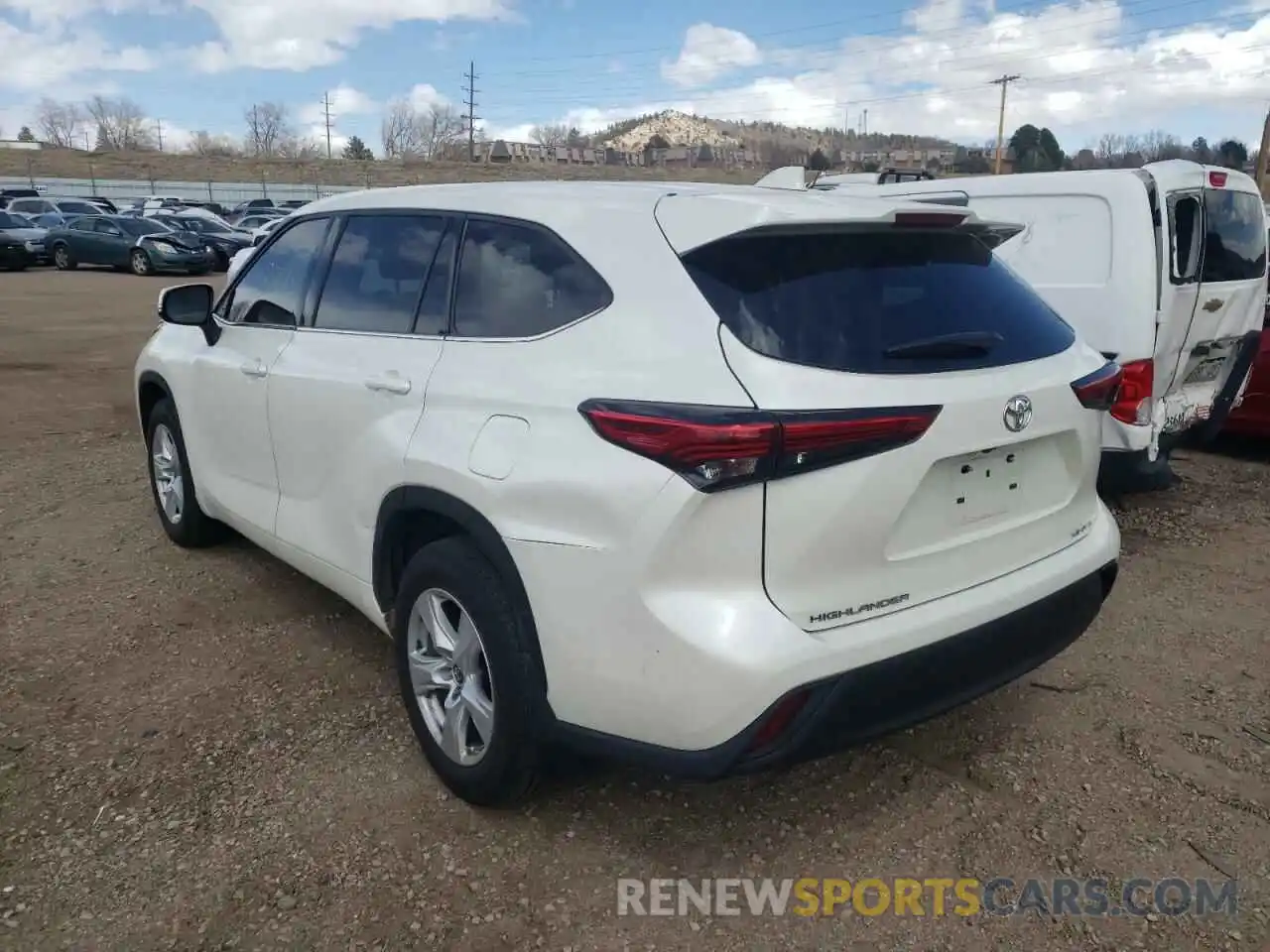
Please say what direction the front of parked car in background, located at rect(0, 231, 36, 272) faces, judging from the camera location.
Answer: facing the viewer and to the right of the viewer

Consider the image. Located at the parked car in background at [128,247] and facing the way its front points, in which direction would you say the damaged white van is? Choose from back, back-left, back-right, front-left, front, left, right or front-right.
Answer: front-right

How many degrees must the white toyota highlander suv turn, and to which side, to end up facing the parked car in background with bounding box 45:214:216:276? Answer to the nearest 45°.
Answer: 0° — it already faces it

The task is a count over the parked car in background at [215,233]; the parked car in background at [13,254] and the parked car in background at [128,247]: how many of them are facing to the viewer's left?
0

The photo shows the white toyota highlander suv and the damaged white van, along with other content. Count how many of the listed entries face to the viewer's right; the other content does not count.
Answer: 0

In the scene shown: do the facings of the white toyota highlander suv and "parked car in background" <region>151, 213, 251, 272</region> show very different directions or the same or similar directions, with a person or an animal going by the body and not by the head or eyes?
very different directions

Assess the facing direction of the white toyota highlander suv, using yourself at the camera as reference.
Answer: facing away from the viewer and to the left of the viewer

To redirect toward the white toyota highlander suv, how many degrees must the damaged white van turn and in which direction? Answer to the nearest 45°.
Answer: approximately 135° to its left

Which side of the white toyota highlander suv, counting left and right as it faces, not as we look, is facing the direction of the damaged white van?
right

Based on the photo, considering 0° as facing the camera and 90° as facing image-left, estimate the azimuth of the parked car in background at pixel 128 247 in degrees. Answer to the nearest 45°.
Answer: approximately 315°

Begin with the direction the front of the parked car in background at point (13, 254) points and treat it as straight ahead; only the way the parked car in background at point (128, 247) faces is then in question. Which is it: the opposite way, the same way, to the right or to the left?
the same way
